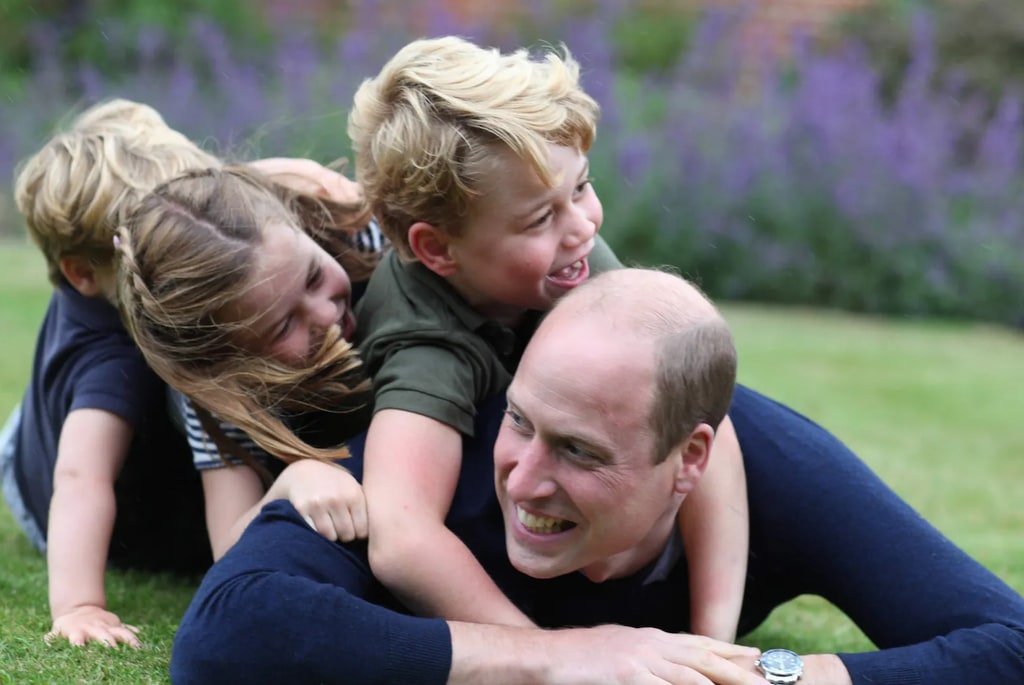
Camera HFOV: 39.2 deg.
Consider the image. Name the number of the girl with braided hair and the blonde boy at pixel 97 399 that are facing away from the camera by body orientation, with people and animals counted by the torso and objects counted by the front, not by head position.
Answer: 0

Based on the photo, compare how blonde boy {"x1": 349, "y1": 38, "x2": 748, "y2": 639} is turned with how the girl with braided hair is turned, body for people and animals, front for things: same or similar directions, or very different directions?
same or similar directions
